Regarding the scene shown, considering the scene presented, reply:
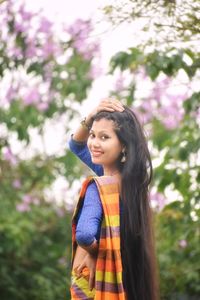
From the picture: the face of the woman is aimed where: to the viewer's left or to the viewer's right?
to the viewer's left

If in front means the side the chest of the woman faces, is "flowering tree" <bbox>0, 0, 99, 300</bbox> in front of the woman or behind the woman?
in front

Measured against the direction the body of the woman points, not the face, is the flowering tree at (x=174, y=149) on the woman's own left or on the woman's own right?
on the woman's own right
